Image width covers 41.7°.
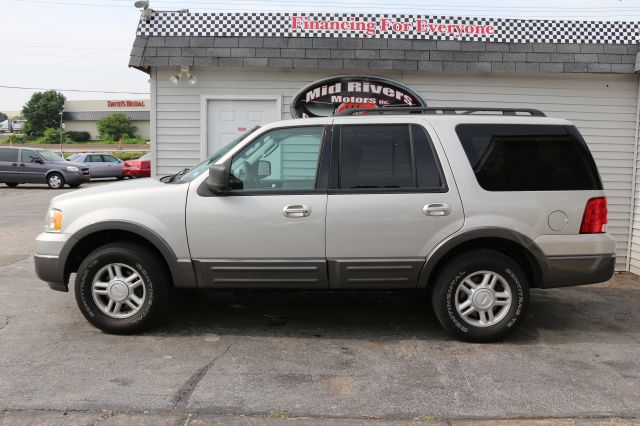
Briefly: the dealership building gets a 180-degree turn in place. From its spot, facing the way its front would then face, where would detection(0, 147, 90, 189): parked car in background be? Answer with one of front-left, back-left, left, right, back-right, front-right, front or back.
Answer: front-left

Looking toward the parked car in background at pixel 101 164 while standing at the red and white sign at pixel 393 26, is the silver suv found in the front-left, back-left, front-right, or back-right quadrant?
back-left

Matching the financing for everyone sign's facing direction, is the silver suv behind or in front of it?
in front

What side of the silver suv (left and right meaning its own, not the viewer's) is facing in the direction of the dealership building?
right

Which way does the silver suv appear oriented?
to the viewer's left

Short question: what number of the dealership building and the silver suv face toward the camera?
1

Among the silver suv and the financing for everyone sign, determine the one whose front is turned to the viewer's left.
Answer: the silver suv

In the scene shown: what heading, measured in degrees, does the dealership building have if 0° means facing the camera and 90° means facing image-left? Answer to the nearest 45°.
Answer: approximately 0°

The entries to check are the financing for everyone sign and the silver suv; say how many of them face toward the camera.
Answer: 1

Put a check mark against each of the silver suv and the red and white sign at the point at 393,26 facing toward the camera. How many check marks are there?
1

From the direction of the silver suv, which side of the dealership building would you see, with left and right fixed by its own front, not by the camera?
front

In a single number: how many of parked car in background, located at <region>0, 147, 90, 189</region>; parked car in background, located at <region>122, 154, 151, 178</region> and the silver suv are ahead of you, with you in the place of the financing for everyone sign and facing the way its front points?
1
